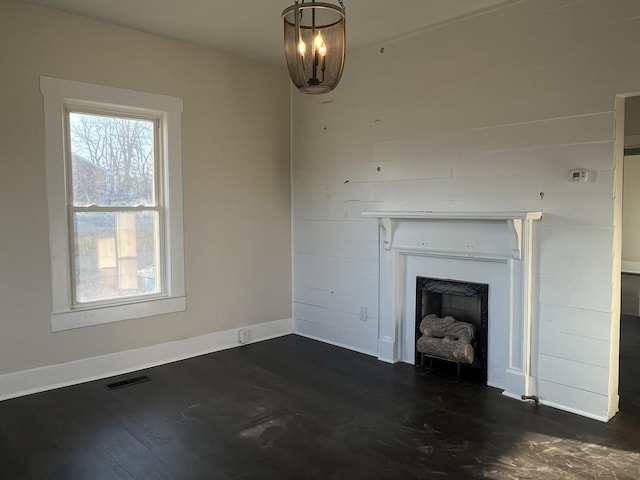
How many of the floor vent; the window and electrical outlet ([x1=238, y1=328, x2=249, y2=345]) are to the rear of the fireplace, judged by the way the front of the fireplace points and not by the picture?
0

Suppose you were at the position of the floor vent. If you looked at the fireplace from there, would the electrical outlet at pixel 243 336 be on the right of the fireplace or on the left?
left

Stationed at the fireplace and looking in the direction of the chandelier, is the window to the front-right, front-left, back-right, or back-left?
front-right

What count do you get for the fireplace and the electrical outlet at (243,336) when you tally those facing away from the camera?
0

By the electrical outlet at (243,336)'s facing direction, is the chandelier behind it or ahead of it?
ahead

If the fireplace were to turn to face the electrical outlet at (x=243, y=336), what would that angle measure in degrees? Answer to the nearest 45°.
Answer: approximately 45° to its right

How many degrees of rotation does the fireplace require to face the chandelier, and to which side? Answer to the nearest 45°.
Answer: approximately 45° to its left

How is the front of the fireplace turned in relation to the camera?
facing the viewer and to the left of the viewer

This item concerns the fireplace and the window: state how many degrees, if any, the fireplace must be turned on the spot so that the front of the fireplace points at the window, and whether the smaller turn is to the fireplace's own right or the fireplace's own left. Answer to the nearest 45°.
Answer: approximately 45° to the fireplace's own right

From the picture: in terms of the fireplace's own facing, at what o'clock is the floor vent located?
The floor vent is roughly at 1 o'clock from the fireplace.

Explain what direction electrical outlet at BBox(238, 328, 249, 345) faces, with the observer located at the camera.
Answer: facing the viewer and to the right of the viewer

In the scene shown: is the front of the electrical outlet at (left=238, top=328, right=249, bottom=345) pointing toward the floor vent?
no
